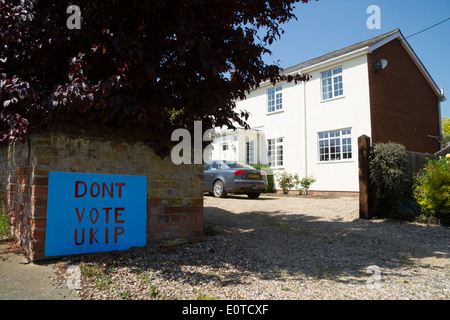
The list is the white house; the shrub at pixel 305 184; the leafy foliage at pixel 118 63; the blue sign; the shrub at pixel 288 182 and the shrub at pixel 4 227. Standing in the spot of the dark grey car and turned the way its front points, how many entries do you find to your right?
3

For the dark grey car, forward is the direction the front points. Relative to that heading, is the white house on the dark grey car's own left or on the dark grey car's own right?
on the dark grey car's own right

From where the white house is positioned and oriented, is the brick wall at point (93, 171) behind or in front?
in front

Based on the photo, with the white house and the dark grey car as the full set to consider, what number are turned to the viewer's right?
0

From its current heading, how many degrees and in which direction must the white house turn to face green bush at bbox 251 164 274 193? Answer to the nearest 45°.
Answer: approximately 45° to its right

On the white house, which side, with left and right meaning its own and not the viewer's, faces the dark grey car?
front

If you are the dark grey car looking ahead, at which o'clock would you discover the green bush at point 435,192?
The green bush is roughly at 6 o'clock from the dark grey car.

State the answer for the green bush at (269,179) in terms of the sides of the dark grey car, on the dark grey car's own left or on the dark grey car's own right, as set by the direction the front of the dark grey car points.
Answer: on the dark grey car's own right

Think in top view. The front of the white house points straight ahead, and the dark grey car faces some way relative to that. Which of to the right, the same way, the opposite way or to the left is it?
to the right

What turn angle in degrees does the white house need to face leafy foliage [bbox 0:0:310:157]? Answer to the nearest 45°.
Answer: approximately 45° to its left

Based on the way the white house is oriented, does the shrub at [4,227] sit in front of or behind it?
in front

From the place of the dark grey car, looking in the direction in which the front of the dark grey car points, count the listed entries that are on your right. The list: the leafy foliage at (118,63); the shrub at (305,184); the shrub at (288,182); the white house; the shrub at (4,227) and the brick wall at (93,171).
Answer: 3

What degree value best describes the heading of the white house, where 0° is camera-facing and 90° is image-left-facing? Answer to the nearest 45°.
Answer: approximately 45°

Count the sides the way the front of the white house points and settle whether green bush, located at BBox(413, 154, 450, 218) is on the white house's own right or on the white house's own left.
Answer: on the white house's own left
